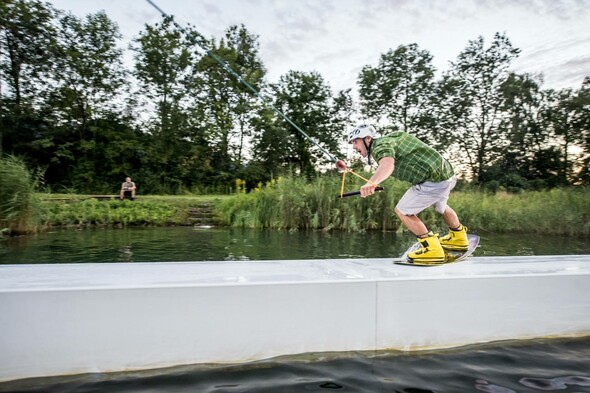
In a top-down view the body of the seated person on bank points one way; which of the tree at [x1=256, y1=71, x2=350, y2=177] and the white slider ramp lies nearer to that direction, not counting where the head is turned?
the white slider ramp

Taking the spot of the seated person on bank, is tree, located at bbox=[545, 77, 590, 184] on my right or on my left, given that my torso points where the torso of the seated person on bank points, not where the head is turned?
on my left

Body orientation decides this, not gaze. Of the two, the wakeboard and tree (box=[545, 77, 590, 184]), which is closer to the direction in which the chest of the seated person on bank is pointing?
the wakeboard

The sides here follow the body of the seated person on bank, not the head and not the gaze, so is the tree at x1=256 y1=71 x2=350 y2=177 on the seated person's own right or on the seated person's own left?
on the seated person's own left

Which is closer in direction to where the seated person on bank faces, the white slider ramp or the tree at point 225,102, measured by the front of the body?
the white slider ramp

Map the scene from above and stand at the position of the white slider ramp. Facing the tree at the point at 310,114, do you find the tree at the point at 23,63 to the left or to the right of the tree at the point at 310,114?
left

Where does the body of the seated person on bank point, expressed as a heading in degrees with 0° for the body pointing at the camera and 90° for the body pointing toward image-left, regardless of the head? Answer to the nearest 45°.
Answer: approximately 0°
